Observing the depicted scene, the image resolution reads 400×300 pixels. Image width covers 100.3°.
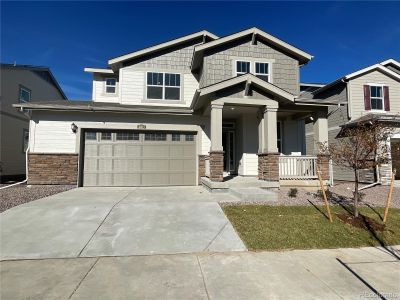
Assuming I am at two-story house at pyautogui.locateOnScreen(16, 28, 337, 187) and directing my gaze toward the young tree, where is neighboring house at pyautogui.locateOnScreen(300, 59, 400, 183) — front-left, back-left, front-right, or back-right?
front-left

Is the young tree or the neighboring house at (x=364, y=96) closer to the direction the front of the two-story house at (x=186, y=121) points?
the young tree

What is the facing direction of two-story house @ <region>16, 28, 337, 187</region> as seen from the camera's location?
facing the viewer

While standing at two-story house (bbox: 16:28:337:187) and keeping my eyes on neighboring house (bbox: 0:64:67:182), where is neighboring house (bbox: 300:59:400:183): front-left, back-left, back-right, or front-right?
back-right

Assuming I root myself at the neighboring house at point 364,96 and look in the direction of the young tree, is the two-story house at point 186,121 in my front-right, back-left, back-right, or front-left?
front-right

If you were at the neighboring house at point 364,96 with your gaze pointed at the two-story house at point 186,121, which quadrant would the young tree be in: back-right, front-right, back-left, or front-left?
front-left

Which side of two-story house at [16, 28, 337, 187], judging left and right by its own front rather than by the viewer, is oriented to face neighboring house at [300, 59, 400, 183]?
left

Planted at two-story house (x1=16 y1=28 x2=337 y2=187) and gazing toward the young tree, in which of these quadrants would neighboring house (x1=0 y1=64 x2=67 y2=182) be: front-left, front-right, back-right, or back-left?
back-right

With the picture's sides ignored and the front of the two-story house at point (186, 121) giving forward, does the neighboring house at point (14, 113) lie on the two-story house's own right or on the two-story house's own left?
on the two-story house's own right

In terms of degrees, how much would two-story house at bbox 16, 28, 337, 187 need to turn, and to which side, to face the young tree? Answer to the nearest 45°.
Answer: approximately 45° to its left
